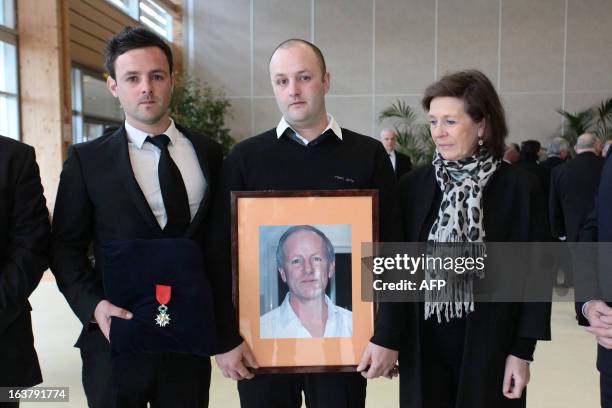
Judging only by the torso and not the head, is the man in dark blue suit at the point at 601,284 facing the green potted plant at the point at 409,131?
no

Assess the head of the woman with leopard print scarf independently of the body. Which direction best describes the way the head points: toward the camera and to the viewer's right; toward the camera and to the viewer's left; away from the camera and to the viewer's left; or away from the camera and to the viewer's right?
toward the camera and to the viewer's left

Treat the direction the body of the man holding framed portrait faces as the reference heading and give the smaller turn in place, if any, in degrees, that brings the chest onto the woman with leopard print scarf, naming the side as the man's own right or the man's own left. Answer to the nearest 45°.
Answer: approximately 90° to the man's own left

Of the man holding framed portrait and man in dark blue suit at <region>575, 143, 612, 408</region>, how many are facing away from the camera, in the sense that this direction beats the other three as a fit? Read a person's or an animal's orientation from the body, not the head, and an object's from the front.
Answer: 0

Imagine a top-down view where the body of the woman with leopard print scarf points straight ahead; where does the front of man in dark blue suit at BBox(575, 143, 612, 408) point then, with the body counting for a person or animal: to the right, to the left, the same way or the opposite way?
the same way

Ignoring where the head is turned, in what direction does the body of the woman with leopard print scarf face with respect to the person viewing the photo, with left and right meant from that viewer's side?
facing the viewer and to the left of the viewer

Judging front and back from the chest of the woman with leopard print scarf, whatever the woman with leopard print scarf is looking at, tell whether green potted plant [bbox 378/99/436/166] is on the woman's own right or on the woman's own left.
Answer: on the woman's own right

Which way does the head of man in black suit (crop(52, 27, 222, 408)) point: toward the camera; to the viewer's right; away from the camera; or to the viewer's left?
toward the camera

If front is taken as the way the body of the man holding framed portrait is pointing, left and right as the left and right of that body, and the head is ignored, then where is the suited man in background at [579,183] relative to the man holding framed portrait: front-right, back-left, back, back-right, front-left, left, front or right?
back-left

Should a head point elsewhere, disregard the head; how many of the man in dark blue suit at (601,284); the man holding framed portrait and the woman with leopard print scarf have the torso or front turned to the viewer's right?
0

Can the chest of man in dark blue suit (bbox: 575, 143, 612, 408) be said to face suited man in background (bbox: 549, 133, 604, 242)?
no

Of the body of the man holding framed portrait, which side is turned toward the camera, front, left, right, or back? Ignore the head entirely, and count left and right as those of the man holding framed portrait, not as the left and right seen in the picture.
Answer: front

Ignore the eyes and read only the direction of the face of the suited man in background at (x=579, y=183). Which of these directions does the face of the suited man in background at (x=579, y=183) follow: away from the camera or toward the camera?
away from the camera
